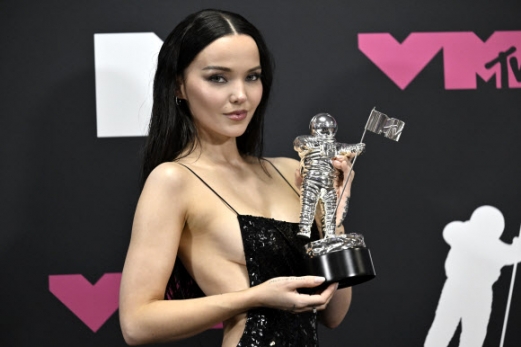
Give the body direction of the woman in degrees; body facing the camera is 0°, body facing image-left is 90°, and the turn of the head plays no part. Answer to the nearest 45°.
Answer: approximately 315°
